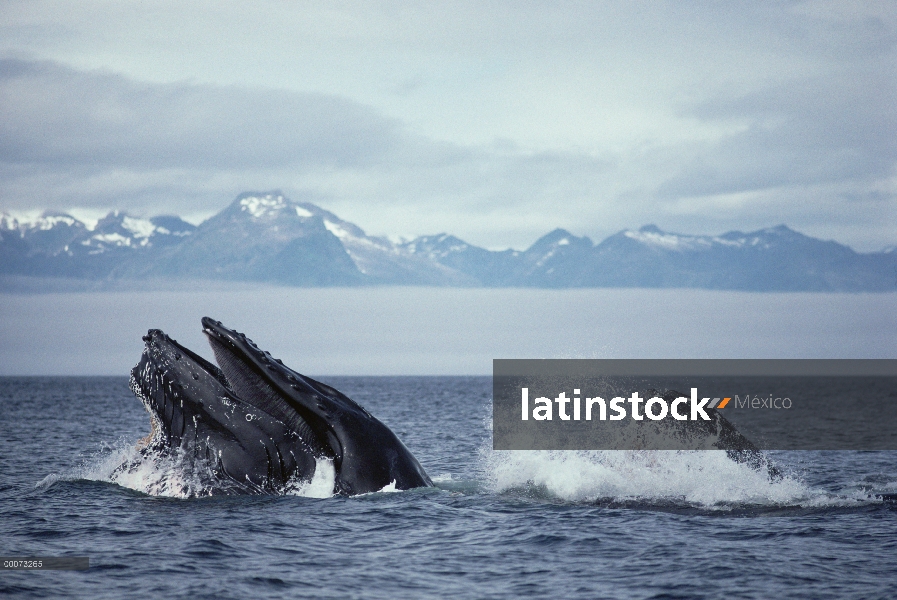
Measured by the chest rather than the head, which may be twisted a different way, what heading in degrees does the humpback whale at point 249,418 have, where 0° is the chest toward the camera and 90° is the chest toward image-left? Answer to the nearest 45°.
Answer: approximately 90°
